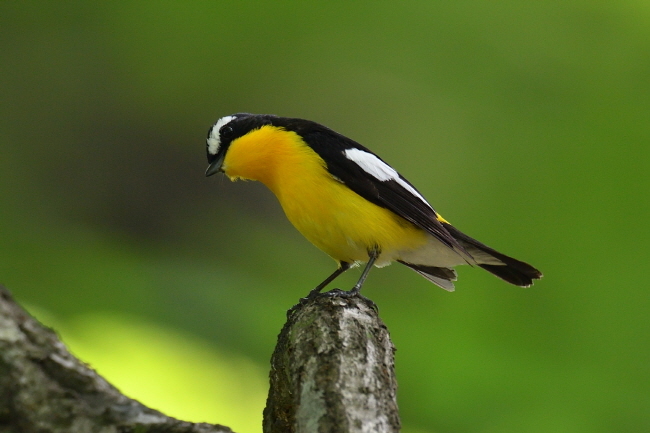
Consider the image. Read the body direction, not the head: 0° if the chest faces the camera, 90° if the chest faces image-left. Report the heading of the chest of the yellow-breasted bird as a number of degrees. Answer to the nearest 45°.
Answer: approximately 90°
